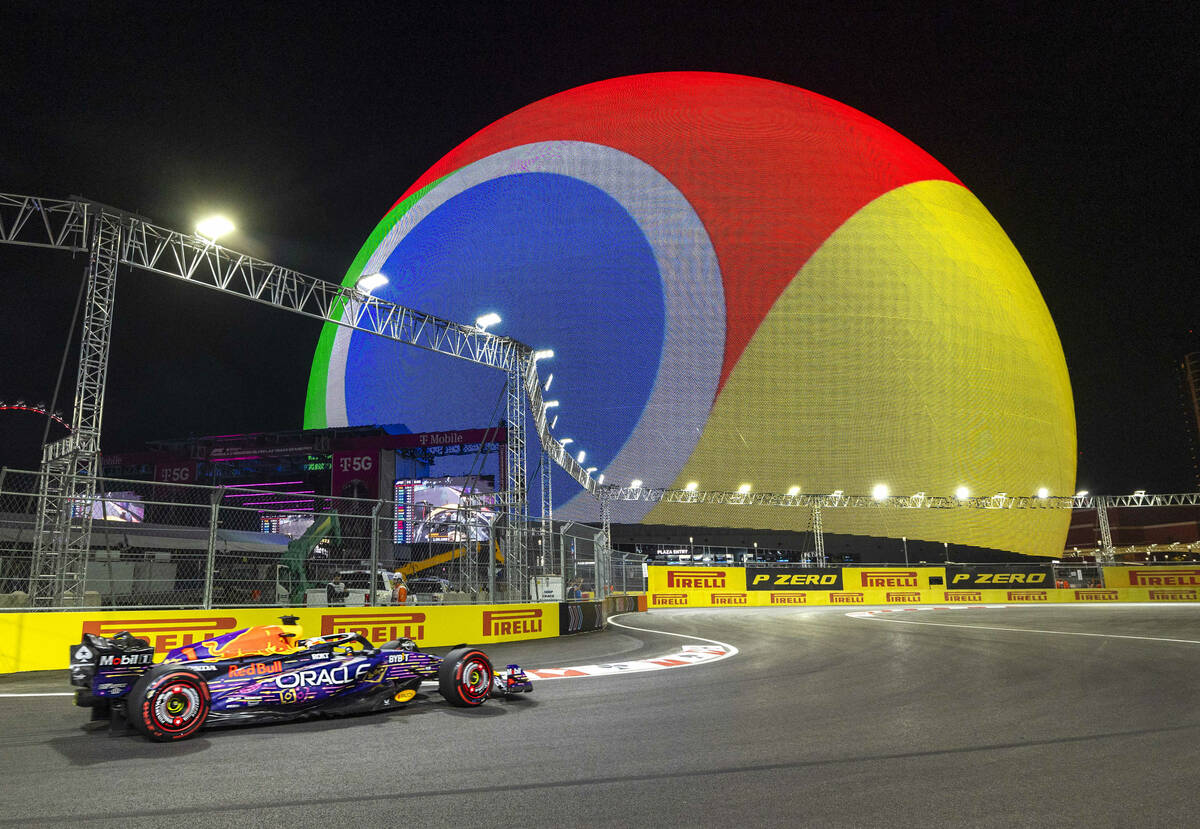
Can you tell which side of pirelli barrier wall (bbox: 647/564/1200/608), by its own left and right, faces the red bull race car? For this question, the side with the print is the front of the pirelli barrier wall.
front

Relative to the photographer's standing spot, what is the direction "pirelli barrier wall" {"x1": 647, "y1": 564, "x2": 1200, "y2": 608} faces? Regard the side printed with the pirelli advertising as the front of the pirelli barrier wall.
facing the viewer

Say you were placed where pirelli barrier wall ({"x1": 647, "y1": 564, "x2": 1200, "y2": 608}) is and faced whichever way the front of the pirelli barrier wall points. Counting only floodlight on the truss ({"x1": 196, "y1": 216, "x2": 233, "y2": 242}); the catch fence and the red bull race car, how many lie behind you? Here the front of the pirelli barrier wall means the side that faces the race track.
0

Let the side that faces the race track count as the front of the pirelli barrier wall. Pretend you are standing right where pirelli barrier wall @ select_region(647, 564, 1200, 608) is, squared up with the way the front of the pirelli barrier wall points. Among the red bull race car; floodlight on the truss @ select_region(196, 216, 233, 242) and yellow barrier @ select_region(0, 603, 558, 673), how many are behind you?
0

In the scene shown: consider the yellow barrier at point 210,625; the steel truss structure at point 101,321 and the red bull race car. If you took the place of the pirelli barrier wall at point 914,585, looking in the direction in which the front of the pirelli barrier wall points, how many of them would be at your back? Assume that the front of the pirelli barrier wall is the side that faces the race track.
0

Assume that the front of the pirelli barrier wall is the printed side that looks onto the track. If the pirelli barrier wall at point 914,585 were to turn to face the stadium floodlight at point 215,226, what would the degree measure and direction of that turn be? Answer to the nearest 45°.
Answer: approximately 45° to its right

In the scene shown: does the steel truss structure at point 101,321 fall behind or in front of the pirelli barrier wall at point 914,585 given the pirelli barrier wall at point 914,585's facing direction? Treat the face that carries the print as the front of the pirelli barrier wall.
in front
